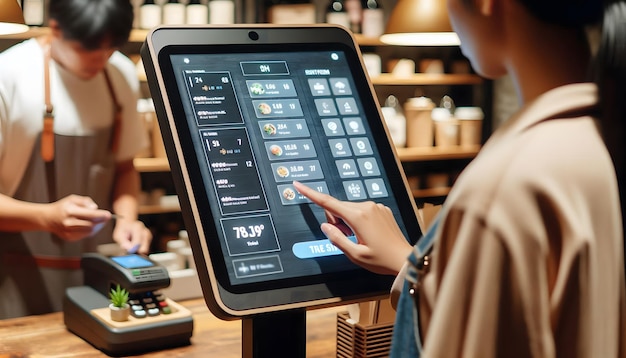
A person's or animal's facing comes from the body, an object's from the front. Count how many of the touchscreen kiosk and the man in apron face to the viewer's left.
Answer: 0

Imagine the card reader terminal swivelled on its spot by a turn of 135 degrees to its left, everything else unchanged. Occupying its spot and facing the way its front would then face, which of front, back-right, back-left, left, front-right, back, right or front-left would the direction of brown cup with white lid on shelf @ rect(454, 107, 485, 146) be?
front-right

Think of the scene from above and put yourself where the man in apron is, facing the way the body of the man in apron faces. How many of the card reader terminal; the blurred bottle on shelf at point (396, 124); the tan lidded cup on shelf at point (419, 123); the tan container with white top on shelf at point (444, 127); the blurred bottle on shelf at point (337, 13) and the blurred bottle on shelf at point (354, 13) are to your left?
5

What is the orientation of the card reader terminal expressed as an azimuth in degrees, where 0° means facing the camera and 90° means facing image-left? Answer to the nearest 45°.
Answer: approximately 315°

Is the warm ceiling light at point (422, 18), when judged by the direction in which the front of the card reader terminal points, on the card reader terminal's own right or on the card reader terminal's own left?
on the card reader terminal's own left

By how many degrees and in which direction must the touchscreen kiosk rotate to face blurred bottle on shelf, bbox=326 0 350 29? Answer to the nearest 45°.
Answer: approximately 135° to its left

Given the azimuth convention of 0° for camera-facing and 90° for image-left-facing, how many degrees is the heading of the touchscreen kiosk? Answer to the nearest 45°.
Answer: approximately 315°

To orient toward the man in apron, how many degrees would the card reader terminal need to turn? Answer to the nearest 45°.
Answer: approximately 135° to its left

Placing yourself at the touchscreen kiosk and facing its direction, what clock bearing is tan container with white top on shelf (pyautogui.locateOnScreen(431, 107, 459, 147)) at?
The tan container with white top on shelf is roughly at 8 o'clock from the touchscreen kiosk.

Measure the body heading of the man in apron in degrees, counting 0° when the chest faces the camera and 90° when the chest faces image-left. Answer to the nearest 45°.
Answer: approximately 315°

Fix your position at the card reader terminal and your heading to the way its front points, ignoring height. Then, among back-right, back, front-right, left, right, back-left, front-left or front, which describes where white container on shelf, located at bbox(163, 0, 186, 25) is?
back-left

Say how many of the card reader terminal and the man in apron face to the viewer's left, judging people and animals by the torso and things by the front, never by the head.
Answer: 0
